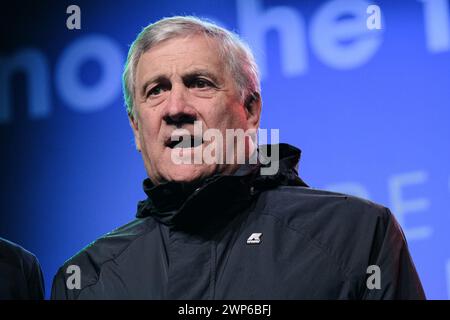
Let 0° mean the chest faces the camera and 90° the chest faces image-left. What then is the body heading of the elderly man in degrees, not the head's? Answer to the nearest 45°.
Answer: approximately 45°
